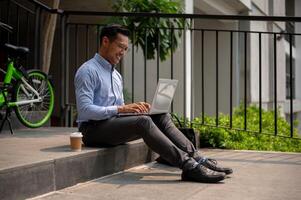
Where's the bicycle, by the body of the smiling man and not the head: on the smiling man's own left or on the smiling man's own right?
on the smiling man's own left

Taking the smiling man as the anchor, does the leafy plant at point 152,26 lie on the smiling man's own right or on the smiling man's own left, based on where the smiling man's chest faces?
on the smiling man's own left

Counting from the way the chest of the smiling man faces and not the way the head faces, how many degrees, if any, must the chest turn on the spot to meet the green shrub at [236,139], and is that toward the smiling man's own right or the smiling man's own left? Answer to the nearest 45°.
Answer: approximately 45° to the smiling man's own left

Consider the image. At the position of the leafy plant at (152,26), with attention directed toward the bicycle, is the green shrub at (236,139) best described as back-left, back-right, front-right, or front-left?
back-left

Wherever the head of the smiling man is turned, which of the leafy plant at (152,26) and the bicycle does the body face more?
the leafy plant

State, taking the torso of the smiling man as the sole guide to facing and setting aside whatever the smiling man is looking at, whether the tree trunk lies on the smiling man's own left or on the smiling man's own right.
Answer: on the smiling man's own left

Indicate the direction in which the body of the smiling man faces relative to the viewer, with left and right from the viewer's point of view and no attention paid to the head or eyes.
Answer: facing to the right of the viewer
